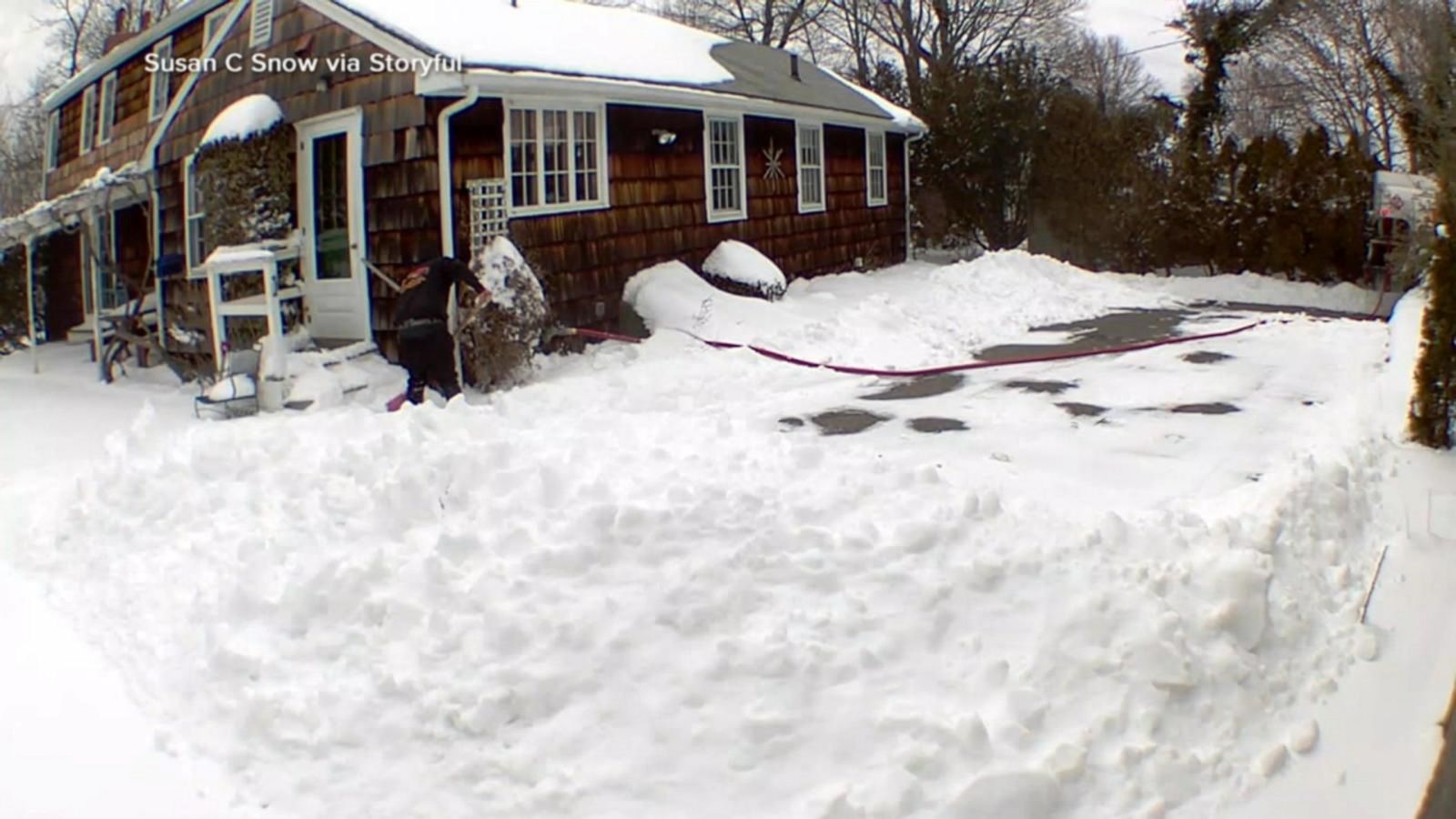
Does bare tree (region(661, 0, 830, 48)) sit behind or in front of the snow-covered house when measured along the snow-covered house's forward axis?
behind

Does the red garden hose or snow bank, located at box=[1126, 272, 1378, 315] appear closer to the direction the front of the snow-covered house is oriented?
the red garden hose

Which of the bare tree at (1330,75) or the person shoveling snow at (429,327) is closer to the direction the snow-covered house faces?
the person shoveling snow

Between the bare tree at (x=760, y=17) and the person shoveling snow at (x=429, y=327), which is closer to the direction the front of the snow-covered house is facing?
the person shoveling snow

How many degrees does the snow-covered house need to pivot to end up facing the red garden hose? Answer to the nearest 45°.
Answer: approximately 90° to its left

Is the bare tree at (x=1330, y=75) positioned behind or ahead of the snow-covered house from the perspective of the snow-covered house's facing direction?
behind
